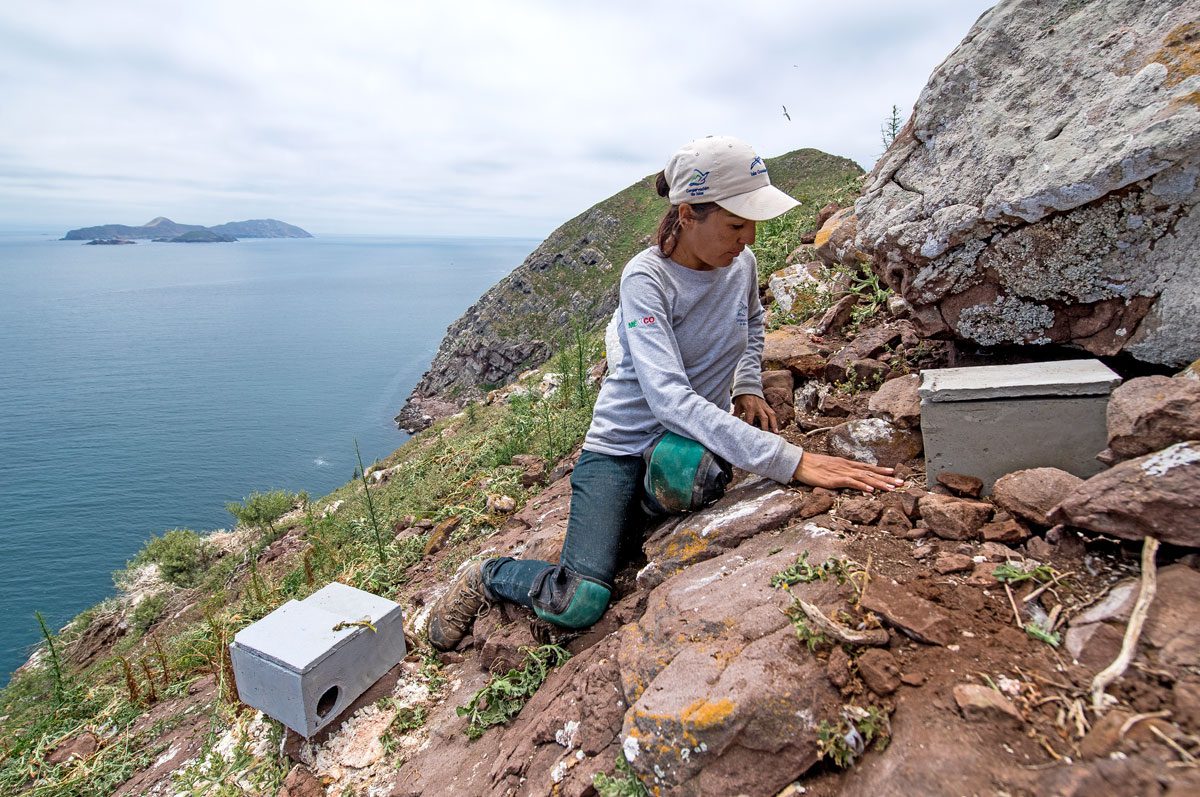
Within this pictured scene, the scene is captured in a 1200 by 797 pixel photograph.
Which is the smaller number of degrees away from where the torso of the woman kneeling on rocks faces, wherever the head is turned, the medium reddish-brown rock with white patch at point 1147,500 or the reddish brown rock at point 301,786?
the medium reddish-brown rock with white patch

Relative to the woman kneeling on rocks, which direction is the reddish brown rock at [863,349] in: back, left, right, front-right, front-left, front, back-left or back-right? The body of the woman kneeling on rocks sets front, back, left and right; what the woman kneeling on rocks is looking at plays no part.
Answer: left

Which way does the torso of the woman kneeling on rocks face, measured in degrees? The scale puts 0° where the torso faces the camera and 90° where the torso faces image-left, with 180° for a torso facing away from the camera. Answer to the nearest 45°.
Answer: approximately 315°

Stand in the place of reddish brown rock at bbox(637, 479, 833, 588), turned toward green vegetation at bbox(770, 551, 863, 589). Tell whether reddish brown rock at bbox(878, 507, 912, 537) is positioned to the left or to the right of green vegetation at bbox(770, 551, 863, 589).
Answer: left
